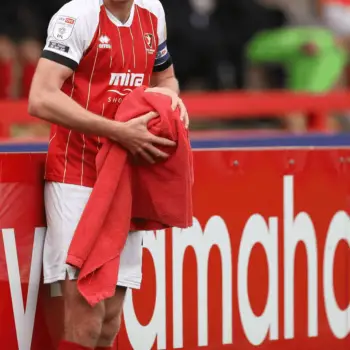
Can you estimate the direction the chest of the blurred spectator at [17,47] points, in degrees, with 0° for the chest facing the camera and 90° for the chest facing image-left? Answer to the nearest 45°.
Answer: approximately 0°

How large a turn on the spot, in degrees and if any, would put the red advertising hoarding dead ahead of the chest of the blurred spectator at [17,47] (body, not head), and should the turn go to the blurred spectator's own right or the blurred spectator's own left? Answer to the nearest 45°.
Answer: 0° — they already face it

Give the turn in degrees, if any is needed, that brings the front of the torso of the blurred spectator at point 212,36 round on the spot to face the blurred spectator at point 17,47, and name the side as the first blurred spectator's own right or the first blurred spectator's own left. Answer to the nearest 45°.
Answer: approximately 45° to the first blurred spectator's own right

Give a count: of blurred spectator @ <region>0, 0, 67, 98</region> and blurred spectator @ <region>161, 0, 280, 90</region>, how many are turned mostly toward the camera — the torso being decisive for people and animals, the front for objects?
2

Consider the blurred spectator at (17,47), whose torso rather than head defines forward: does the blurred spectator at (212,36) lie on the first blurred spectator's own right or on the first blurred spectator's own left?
on the first blurred spectator's own left

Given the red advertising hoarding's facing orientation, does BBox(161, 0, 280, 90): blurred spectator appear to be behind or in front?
behind

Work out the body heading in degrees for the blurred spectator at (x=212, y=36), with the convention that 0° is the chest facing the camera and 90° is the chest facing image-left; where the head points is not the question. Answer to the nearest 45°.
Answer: approximately 0°
